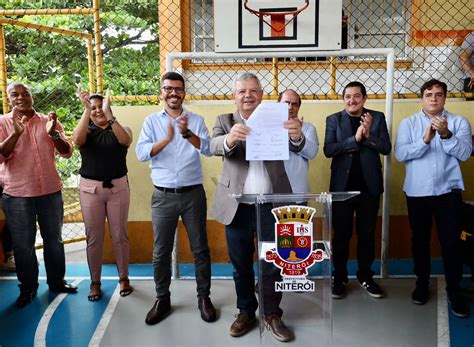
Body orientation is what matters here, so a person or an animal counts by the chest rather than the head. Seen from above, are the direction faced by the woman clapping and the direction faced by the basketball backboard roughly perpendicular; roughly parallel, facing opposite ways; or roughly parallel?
roughly parallel

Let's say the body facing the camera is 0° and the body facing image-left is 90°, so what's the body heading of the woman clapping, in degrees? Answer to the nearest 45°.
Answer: approximately 0°

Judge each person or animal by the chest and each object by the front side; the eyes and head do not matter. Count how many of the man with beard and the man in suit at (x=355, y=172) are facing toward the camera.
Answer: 2

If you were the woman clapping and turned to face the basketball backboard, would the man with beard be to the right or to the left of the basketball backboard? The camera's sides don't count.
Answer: right

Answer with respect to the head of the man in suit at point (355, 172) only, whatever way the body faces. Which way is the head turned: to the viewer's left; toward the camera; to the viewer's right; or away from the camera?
toward the camera

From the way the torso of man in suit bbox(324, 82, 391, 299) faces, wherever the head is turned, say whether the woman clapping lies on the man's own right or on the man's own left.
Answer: on the man's own right

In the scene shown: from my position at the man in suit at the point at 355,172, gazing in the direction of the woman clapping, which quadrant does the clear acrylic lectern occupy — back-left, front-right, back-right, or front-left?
front-left

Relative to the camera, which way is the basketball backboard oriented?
toward the camera

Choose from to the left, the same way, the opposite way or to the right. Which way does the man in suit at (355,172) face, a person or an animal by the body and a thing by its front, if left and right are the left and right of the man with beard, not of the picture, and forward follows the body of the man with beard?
the same way

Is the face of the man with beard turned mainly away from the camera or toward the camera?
toward the camera

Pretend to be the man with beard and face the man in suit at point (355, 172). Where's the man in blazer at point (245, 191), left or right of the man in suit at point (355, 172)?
right

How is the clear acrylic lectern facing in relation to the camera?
toward the camera

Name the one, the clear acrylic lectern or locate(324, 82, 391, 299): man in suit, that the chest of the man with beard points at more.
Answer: the clear acrylic lectern

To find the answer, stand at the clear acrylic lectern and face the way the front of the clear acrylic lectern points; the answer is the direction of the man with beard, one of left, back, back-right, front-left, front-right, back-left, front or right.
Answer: back-right

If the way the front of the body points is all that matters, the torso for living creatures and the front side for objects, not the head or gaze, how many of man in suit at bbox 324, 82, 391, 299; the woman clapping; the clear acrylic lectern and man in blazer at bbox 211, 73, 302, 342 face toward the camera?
4

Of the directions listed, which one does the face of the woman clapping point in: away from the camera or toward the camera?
toward the camera
